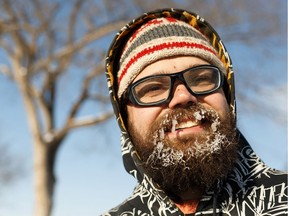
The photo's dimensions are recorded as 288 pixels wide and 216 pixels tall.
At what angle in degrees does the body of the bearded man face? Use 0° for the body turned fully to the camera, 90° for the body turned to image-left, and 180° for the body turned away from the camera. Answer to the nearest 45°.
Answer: approximately 0°
